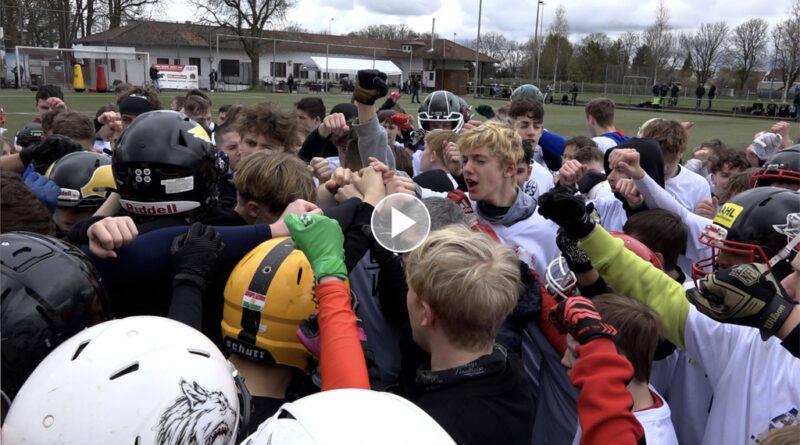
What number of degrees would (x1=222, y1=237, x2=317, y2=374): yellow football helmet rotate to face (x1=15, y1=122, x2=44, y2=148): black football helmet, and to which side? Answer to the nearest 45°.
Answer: approximately 90° to its left

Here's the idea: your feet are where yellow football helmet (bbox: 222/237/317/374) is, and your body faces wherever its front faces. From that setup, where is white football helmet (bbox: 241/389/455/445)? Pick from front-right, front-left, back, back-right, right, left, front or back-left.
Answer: back-right

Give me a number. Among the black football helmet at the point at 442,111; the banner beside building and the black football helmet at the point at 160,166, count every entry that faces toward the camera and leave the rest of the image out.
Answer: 2

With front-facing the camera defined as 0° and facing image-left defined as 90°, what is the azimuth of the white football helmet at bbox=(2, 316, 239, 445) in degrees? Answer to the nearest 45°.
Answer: approximately 225°

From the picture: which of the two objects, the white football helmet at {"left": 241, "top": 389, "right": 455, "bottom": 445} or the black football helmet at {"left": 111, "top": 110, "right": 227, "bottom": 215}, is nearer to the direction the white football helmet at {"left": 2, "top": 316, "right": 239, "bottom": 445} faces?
the black football helmet

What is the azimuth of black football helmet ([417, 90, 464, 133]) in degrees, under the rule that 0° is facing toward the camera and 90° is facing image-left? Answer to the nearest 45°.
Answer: approximately 0°

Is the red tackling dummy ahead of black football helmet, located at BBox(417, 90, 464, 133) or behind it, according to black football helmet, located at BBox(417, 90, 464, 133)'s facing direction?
behind

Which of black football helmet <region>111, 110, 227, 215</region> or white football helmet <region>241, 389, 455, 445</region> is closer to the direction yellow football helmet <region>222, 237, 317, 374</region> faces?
the black football helmet

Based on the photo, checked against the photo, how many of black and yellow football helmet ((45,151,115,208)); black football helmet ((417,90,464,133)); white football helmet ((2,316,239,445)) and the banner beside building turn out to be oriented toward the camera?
2

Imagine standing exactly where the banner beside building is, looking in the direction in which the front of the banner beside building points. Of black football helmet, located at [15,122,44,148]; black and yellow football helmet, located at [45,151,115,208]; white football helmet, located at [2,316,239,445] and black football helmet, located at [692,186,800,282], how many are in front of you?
4

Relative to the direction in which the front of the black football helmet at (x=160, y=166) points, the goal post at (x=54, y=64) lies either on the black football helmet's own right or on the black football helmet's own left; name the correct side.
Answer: on the black football helmet's own left

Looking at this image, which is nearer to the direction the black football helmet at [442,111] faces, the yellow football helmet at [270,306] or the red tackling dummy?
the yellow football helmet
